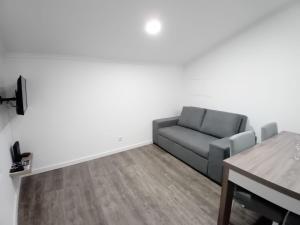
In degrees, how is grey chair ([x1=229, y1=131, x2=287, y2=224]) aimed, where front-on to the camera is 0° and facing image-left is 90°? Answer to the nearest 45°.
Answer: approximately 315°

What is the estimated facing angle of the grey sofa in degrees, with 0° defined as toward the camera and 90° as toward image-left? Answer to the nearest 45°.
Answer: approximately 45°

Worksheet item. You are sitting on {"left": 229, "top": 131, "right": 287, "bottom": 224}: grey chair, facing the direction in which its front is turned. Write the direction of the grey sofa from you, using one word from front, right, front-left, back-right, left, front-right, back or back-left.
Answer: back

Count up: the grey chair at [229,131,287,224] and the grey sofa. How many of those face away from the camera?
0
